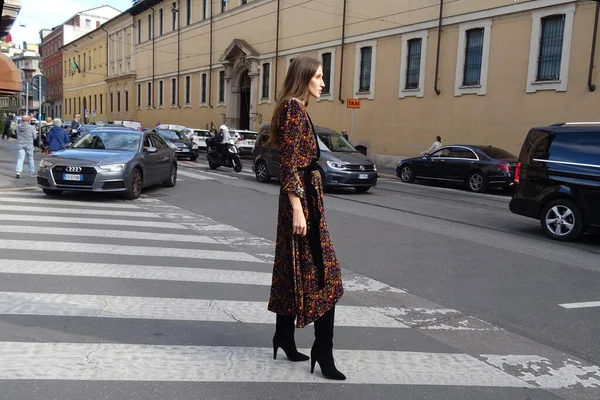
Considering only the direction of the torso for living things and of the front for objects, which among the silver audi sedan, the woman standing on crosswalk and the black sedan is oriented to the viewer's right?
the woman standing on crosswalk

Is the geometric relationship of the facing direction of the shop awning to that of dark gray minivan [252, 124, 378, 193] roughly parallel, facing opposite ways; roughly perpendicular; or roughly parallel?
roughly perpendicular

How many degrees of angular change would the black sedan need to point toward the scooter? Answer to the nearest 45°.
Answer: approximately 45° to its left

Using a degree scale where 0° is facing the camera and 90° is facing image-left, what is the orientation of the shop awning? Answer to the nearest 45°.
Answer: approximately 270°

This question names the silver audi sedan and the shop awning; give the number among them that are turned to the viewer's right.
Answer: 1

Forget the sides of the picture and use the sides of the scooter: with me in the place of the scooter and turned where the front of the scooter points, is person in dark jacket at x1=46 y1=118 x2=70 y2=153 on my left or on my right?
on my right

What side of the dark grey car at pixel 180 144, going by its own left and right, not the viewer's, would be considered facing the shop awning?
right

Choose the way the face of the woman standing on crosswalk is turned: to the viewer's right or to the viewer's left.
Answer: to the viewer's right

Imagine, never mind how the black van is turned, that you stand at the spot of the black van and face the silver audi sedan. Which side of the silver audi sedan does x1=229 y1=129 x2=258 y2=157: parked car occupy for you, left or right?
right

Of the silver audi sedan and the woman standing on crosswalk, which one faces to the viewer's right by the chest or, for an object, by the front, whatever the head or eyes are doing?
the woman standing on crosswalk

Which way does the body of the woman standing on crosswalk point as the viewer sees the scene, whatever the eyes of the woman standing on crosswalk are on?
to the viewer's right

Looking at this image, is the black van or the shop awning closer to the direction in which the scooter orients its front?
the black van

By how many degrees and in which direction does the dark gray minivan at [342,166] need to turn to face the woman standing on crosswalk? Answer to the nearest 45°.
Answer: approximately 45° to its right

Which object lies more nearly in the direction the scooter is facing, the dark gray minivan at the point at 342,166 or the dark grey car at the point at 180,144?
the dark gray minivan
